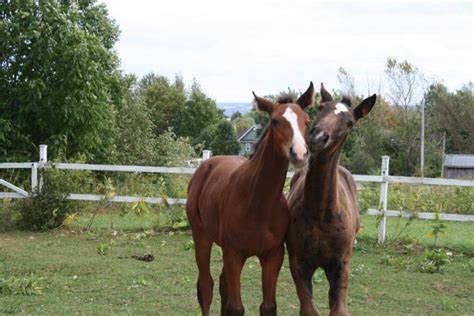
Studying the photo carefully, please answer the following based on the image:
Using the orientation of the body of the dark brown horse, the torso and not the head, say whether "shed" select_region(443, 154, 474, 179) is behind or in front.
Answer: behind

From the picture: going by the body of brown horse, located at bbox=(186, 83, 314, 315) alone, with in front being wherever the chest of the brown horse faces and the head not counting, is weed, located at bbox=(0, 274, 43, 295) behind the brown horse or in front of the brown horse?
behind

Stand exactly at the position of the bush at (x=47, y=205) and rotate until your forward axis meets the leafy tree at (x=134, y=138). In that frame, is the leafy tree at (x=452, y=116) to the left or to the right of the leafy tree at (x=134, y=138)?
right

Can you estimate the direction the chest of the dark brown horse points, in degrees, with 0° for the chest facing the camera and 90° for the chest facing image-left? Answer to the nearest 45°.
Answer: approximately 0°

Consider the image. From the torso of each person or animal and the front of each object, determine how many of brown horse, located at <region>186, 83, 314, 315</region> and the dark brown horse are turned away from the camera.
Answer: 0

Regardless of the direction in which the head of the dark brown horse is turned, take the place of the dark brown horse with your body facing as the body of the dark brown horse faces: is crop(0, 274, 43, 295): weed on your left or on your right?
on your right

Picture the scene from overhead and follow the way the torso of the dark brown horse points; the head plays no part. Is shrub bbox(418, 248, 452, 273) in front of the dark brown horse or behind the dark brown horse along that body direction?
behind

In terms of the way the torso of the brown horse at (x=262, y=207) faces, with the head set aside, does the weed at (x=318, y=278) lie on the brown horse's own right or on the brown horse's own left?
on the brown horse's own left

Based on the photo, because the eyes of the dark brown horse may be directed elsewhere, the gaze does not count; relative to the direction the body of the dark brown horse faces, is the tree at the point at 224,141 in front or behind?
behind

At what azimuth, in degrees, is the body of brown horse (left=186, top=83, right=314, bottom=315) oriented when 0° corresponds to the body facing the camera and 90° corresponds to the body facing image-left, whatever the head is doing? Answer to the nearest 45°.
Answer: approximately 315°

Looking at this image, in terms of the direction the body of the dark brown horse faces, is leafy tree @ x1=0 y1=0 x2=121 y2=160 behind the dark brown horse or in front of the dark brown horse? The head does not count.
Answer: behind

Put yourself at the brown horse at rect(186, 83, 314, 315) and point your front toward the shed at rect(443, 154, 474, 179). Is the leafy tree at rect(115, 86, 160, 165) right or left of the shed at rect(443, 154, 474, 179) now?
left
